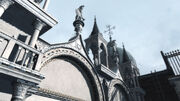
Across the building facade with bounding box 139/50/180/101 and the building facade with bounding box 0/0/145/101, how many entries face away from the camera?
0

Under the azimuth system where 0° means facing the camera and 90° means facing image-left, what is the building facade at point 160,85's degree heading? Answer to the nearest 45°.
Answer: approximately 45°

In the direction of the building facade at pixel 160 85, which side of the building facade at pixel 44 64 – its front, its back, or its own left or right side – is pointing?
left

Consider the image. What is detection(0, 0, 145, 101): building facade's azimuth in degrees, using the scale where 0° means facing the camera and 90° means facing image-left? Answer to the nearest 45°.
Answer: approximately 315°

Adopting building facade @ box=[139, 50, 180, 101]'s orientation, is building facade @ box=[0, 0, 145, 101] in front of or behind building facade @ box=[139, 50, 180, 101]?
in front
